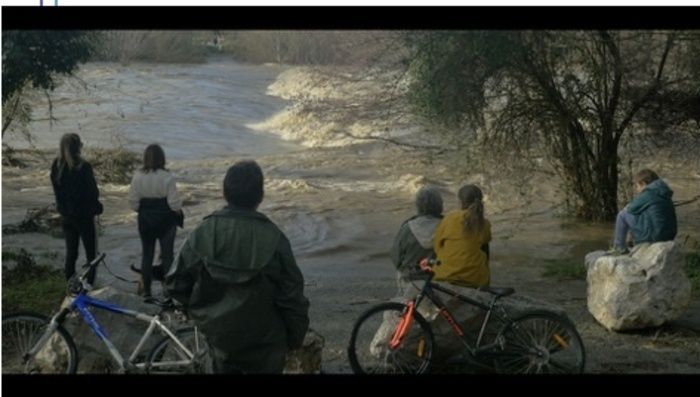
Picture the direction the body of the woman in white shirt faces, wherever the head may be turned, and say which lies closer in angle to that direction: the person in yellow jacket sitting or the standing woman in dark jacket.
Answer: the standing woman in dark jacket

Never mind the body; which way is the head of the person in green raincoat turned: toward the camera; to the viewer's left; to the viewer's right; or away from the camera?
away from the camera

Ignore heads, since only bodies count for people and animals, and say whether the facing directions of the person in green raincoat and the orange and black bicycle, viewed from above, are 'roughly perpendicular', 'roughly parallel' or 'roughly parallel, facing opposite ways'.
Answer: roughly perpendicular

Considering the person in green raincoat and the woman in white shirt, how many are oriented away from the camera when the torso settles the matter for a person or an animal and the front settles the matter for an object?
2

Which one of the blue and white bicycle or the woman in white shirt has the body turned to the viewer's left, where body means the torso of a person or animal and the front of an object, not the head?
the blue and white bicycle

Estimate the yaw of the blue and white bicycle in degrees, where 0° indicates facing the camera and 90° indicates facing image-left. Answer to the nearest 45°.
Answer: approximately 90°

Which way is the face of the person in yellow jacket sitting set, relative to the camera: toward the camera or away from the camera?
away from the camera

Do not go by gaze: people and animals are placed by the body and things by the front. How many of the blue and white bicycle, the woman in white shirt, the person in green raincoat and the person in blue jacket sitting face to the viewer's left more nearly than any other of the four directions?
2

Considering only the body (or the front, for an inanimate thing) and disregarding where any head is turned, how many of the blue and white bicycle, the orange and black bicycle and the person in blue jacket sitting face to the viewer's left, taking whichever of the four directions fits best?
3

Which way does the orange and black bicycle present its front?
to the viewer's left

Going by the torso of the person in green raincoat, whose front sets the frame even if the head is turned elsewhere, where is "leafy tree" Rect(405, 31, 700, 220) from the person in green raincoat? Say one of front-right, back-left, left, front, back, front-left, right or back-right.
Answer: front-right

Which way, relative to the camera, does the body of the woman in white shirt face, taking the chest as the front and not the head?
away from the camera

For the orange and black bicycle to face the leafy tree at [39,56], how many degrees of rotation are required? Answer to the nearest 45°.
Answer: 0° — it already faces it

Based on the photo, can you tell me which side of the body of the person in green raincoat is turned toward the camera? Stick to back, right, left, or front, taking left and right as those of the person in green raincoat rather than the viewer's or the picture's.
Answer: back

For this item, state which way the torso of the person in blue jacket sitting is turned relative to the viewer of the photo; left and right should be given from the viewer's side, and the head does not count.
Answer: facing to the left of the viewer

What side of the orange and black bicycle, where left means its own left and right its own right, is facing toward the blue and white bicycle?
front

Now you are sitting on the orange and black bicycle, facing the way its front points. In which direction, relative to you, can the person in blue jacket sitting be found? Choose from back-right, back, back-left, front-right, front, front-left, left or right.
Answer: back-right
